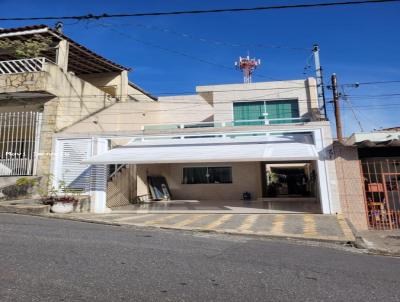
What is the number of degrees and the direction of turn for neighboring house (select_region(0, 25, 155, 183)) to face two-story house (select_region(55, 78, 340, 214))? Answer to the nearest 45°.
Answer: approximately 90° to its left

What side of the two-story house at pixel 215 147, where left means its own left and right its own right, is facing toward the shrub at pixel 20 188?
right

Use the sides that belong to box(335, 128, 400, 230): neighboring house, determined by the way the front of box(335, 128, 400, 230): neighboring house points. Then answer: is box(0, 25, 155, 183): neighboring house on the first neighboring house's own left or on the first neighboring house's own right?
on the first neighboring house's own right

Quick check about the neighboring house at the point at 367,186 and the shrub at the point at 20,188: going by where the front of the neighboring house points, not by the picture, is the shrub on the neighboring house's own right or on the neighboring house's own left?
on the neighboring house's own right

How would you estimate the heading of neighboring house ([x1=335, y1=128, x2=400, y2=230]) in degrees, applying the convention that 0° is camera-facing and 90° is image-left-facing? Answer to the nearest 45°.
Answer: approximately 0°

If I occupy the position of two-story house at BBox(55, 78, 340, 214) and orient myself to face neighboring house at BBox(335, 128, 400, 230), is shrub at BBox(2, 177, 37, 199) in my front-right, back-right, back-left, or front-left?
back-right

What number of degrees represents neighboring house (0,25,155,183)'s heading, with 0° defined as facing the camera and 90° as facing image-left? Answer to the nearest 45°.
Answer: approximately 0°

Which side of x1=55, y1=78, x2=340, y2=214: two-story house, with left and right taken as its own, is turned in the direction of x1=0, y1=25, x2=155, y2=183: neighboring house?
right

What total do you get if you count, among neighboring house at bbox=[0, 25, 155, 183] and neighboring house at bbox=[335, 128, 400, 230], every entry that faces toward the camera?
2
